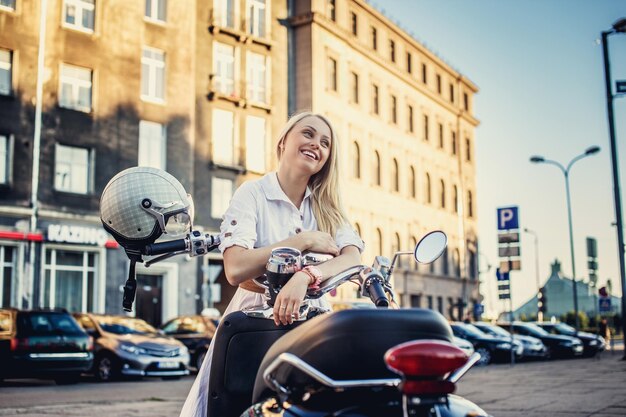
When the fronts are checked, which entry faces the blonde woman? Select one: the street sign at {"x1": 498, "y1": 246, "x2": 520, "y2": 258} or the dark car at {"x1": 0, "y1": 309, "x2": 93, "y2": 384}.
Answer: the street sign

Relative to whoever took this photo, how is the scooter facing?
facing away from the viewer and to the left of the viewer

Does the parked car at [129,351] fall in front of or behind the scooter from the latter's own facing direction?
in front

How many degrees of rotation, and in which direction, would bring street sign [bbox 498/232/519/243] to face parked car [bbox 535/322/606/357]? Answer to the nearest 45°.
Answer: approximately 180°

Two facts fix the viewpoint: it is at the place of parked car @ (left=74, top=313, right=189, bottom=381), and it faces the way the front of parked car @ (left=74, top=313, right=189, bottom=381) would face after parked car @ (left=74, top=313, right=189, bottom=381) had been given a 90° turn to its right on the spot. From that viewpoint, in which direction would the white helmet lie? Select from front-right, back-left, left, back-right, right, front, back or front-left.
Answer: front-left

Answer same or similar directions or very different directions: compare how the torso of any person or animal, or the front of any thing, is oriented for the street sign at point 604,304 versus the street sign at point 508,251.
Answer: same or similar directions

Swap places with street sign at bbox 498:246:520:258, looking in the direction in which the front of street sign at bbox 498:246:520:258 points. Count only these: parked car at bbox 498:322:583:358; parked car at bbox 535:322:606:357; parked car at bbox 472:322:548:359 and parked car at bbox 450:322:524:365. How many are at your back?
4

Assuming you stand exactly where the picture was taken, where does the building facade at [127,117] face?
facing the viewer and to the right of the viewer

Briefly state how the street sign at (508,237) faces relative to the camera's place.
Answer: facing the viewer

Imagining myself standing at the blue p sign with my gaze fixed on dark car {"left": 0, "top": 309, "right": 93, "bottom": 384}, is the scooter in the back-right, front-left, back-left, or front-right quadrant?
front-left

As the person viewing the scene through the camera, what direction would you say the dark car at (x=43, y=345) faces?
facing away from the viewer and to the left of the viewer

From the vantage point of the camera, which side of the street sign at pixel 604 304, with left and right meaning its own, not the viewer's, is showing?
front

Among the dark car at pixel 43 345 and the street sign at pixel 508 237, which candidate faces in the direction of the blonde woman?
the street sign

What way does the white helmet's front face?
to the viewer's right

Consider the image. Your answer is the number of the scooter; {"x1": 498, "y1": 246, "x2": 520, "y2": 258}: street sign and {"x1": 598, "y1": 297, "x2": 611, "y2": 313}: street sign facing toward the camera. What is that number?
2
